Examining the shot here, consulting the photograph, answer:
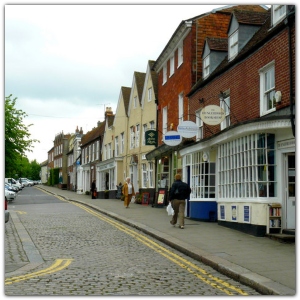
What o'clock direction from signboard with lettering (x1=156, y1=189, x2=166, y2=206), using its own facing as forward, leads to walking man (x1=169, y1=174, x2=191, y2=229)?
The walking man is roughly at 12 o'clock from the signboard with lettering.

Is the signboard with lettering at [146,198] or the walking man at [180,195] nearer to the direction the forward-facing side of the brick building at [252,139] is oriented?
the walking man

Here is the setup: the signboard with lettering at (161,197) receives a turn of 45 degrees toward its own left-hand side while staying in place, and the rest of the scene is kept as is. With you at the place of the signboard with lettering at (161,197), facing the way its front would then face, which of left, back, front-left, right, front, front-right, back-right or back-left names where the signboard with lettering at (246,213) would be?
front-right

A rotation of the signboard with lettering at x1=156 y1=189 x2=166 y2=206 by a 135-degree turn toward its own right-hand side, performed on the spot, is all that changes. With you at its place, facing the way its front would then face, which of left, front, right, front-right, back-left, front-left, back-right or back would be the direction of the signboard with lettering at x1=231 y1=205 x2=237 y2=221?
back-left

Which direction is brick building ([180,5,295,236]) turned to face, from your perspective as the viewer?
facing the viewer and to the left of the viewer

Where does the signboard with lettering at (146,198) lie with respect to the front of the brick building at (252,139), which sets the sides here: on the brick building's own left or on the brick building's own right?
on the brick building's own right

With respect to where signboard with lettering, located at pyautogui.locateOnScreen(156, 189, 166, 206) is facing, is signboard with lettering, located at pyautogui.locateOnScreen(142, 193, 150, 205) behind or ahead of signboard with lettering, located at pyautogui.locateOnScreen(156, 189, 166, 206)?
behind

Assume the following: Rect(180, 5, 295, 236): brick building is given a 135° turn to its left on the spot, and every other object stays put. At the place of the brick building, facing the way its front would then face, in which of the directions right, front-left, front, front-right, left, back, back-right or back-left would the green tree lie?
back-left

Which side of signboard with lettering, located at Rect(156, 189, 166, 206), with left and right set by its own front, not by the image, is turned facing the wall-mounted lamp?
front

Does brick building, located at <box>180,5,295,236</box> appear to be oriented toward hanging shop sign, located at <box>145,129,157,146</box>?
no

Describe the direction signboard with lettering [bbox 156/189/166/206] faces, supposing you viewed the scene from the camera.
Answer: facing the viewer

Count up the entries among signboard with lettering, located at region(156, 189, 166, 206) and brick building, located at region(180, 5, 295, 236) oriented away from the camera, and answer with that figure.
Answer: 0

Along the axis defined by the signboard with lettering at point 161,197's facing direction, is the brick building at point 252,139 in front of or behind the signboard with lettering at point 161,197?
in front

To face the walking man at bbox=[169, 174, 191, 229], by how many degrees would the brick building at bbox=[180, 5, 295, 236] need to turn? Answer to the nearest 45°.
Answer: approximately 45° to its right

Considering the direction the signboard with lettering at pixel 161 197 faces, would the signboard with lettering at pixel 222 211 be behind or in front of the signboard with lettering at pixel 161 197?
in front

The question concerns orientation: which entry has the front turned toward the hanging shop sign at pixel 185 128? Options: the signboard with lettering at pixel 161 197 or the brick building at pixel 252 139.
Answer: the signboard with lettering
